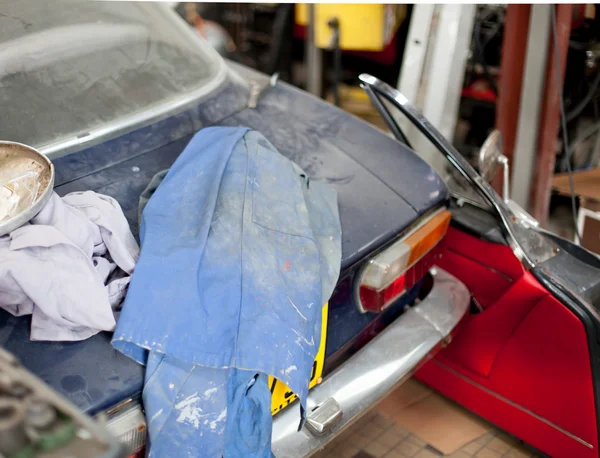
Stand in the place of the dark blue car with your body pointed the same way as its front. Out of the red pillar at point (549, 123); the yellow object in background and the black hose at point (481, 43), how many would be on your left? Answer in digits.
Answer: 0

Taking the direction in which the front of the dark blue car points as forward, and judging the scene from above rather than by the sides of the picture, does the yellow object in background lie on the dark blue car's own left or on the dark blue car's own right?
on the dark blue car's own right

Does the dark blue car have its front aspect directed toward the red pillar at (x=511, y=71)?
no

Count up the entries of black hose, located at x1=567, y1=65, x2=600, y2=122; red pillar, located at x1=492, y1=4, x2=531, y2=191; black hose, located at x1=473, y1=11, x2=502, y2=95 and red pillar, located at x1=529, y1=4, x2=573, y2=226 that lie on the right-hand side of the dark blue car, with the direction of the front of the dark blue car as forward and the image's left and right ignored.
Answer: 4

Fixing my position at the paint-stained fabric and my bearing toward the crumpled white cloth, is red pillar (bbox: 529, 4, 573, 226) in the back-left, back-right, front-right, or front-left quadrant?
back-right

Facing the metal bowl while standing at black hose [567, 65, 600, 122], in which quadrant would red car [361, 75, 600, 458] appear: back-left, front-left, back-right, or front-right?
front-left

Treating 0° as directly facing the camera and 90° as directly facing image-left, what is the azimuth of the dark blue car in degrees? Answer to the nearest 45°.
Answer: approximately 135°

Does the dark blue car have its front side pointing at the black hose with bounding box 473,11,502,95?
no

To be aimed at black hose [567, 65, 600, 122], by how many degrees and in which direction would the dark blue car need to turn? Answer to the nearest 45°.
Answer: approximately 90° to its right

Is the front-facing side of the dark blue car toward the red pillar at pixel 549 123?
no
